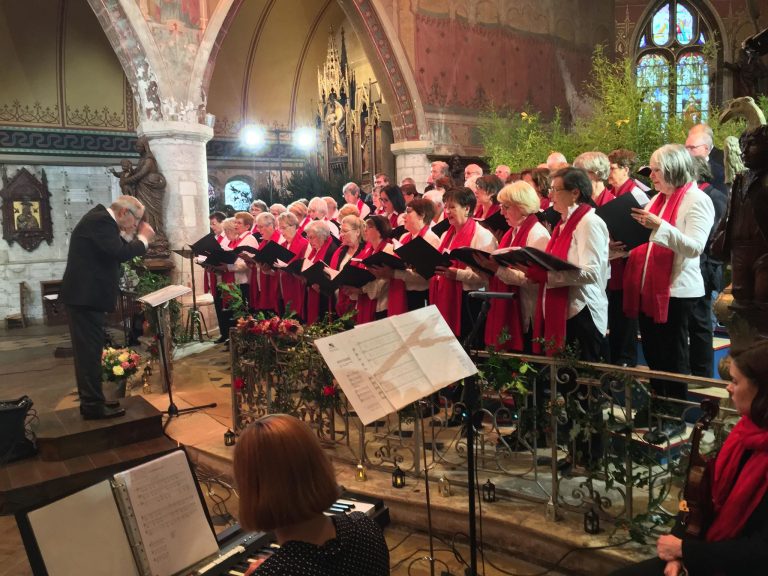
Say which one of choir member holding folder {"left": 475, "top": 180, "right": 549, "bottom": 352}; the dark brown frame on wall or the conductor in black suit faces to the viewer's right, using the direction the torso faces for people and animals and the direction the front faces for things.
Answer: the conductor in black suit

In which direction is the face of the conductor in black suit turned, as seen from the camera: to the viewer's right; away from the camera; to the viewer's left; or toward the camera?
to the viewer's right

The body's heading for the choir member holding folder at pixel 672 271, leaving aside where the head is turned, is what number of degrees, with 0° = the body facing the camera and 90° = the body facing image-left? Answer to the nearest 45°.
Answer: approximately 90°

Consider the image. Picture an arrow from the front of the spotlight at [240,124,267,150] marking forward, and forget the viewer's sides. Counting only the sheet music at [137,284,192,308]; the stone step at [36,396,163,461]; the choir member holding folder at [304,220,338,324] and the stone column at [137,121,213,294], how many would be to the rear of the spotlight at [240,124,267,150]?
0

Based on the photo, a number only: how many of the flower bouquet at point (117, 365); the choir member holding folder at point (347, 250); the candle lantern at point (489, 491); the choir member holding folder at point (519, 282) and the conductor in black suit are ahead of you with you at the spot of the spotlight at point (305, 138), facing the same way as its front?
5

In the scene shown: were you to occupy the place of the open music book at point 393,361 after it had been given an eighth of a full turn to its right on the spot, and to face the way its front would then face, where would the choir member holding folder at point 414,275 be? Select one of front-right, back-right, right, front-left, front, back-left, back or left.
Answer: back

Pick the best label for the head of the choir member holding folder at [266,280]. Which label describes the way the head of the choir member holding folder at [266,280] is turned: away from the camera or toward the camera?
toward the camera

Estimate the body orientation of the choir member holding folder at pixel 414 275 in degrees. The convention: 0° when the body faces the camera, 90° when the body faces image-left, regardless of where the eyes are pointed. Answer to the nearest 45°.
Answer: approximately 45°

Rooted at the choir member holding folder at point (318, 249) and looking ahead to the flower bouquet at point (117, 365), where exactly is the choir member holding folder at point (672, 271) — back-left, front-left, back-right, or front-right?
back-left

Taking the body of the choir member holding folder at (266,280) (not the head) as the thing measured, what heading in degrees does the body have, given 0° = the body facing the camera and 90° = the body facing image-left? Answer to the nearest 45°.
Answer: approximately 45°

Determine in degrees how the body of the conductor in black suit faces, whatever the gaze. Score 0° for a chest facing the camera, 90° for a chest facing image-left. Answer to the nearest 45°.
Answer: approximately 270°

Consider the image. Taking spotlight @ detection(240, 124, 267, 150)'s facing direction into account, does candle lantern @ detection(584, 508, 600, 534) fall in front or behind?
in front

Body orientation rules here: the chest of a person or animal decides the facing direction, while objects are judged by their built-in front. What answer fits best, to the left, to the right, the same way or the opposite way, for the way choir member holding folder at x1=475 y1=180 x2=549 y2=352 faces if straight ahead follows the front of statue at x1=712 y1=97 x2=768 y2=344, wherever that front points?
the same way

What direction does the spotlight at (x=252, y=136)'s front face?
toward the camera

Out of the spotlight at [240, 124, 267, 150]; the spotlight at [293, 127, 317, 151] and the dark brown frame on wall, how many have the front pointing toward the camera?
3

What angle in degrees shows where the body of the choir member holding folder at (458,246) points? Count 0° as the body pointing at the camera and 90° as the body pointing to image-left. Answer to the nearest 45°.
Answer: approximately 45°

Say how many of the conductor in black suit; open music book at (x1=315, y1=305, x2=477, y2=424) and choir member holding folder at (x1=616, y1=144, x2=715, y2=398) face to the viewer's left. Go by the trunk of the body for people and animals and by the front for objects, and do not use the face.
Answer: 1

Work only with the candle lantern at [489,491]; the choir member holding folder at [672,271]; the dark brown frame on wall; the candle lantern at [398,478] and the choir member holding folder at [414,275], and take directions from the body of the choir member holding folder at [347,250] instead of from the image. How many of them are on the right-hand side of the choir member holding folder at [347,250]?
1
